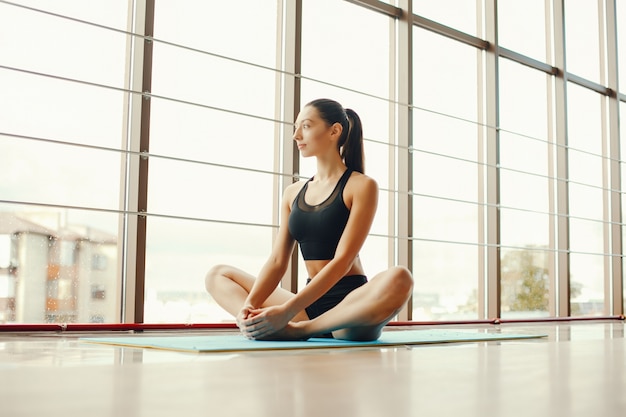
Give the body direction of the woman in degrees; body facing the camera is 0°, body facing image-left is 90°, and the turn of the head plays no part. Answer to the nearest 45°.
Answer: approximately 45°

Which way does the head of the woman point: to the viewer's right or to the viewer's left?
to the viewer's left

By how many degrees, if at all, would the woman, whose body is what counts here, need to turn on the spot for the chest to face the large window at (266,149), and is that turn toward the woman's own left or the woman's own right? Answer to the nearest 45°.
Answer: approximately 135° to the woman's own right
